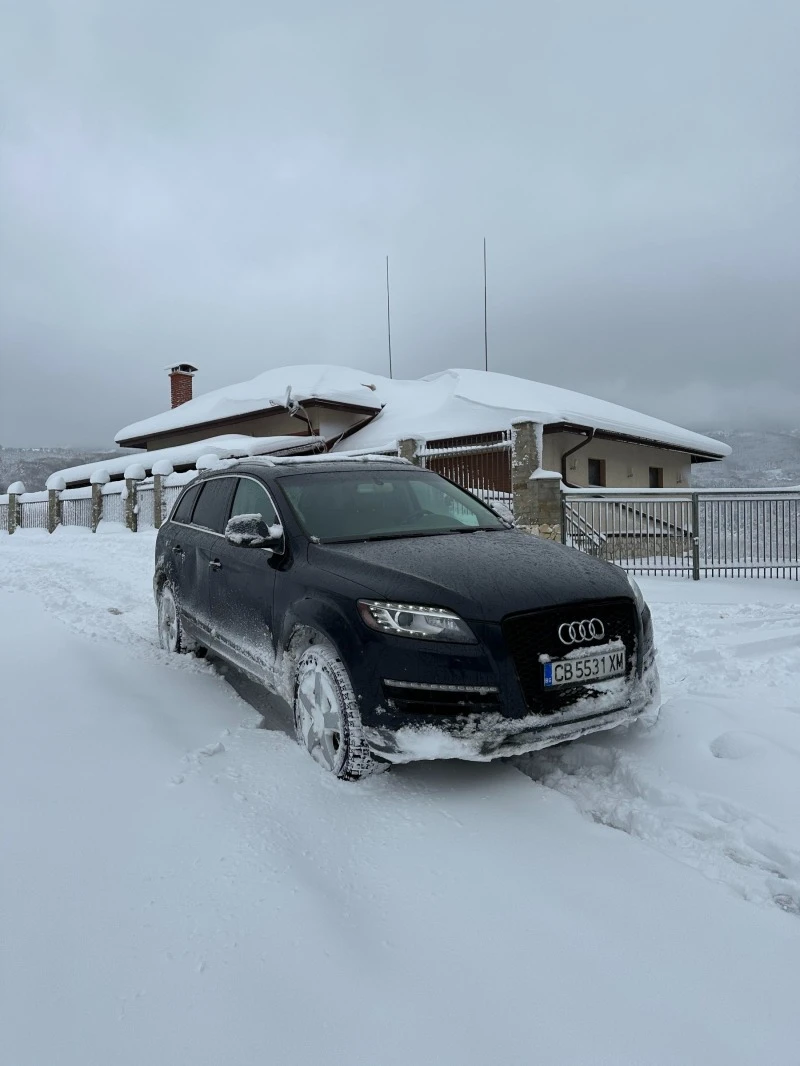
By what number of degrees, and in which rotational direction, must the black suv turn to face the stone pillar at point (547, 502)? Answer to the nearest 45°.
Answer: approximately 135° to its left

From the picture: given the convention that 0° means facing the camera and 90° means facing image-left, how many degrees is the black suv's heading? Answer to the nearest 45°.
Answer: approximately 315°

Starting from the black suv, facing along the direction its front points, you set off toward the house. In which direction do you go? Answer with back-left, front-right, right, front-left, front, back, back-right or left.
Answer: back-left

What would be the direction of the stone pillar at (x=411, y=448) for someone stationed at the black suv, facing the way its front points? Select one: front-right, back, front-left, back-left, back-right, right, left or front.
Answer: back-left

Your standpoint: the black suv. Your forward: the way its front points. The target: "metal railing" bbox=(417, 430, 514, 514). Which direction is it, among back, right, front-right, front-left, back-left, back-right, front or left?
back-left

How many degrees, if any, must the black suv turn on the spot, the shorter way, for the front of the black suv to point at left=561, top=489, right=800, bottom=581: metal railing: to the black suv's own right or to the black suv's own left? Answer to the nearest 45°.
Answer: approximately 90° to the black suv's own left

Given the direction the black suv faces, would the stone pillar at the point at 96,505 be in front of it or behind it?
behind
